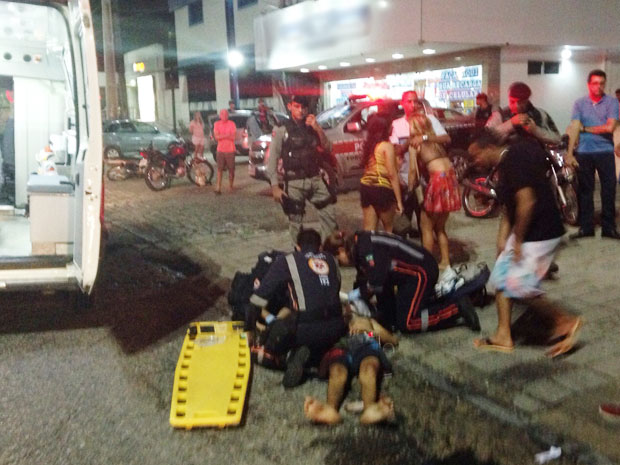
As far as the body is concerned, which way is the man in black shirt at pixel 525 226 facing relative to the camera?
to the viewer's left

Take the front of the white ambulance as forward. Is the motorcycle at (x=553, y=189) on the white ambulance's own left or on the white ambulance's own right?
on the white ambulance's own right

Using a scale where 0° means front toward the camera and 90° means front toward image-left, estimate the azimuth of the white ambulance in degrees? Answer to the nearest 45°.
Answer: approximately 180°

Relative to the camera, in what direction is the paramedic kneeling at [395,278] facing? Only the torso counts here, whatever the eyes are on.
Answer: to the viewer's left

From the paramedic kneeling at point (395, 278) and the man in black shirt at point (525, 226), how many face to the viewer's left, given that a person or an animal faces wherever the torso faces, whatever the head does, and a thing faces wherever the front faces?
2

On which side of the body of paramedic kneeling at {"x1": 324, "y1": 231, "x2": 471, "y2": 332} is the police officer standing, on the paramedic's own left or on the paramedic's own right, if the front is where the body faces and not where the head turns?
on the paramedic's own right

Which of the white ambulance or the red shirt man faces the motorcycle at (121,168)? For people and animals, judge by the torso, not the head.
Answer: the white ambulance

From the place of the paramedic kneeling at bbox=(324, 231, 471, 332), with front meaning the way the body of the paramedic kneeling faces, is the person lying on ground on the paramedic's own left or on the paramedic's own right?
on the paramedic's own left
